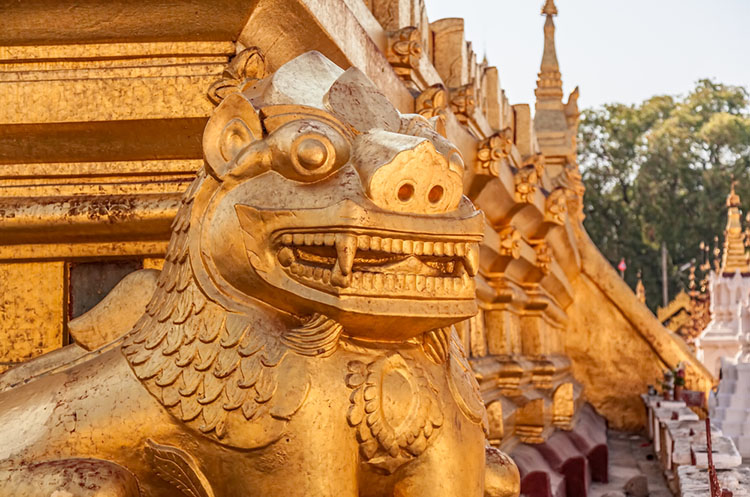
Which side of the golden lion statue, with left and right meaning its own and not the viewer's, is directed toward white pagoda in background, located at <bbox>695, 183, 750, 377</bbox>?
left

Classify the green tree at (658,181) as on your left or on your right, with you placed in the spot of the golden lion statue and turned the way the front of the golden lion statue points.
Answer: on your left

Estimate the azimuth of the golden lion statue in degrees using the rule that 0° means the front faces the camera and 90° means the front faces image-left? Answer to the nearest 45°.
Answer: approximately 315°
